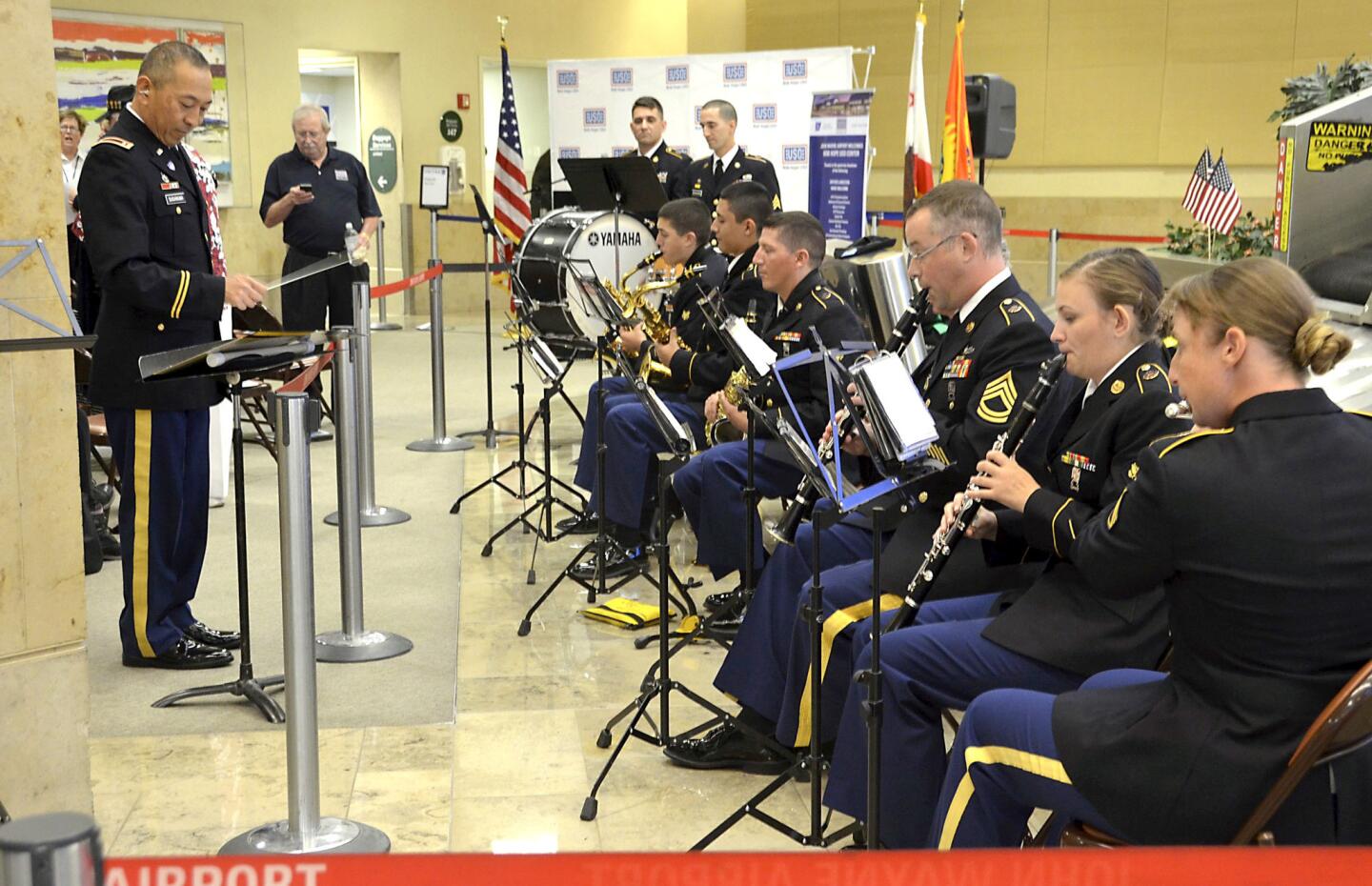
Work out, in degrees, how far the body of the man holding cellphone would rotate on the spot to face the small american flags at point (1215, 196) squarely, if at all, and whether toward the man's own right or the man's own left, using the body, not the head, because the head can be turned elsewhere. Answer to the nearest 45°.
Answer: approximately 90° to the man's own left

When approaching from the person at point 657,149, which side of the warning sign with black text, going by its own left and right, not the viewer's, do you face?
right

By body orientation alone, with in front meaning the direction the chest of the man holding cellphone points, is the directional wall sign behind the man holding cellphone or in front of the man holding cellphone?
behind

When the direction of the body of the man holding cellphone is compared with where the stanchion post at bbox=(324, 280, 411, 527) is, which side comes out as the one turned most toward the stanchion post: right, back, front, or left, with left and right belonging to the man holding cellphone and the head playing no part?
front

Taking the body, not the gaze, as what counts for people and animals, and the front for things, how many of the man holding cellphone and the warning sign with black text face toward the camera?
2

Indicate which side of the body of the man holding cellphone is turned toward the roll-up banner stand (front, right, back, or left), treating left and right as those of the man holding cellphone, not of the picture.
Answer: left

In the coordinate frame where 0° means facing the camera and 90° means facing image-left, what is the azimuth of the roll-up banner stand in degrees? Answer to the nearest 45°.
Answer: approximately 0°

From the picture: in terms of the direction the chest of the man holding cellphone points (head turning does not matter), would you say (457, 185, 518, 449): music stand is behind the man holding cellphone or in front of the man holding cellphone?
in front

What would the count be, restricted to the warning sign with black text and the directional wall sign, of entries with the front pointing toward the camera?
2

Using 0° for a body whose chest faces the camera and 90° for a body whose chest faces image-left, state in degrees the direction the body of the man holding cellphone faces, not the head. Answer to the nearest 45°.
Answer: approximately 0°
